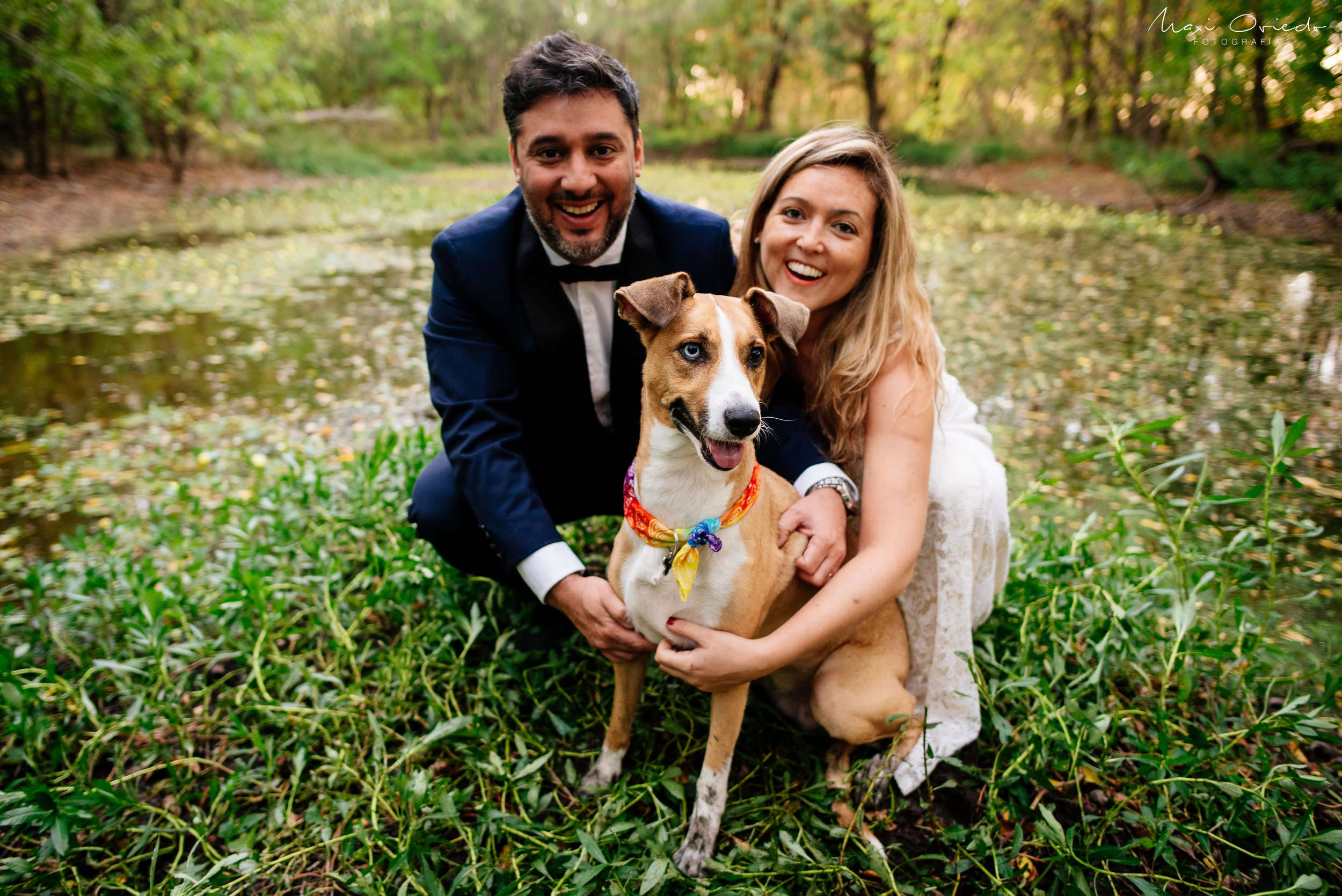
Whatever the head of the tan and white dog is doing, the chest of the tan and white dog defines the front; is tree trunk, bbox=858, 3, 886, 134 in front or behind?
behind

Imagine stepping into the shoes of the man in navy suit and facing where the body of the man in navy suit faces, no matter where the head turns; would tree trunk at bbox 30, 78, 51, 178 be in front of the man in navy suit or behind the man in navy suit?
behind

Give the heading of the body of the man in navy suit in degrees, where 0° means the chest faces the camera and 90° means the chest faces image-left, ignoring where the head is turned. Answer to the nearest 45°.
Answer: approximately 0°

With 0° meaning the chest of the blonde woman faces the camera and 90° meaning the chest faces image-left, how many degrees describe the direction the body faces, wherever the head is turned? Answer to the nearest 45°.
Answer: approximately 45°

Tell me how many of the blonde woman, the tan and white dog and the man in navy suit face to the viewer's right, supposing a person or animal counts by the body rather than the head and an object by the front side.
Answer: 0

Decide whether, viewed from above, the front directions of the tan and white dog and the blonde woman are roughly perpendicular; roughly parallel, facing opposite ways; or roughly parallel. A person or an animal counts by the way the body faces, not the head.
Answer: roughly parallel

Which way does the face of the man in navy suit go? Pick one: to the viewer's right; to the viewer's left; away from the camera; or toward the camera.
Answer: toward the camera

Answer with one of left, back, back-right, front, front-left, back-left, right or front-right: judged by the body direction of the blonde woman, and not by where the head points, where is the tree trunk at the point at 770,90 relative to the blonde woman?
back-right

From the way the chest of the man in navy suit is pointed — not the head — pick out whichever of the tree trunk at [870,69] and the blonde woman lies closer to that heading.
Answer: the blonde woman

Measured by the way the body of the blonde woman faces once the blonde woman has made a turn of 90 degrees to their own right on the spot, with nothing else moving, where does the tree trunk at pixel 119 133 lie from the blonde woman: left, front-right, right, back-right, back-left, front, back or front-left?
front

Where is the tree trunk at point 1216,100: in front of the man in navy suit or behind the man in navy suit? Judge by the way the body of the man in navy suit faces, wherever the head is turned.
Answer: behind

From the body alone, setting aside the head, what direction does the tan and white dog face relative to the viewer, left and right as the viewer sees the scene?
facing the viewer and to the left of the viewer
